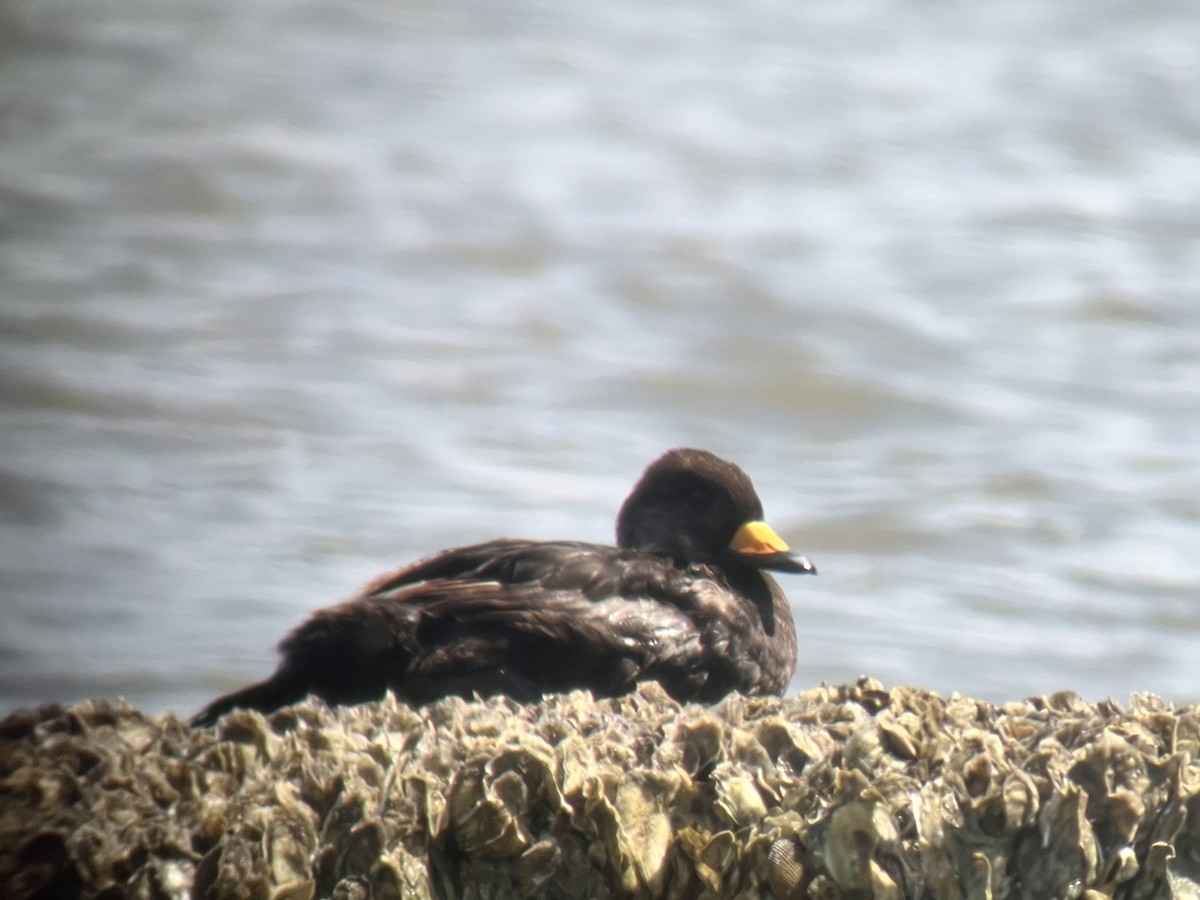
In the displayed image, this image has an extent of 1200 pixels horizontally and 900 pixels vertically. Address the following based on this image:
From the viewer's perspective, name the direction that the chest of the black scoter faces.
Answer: to the viewer's right
